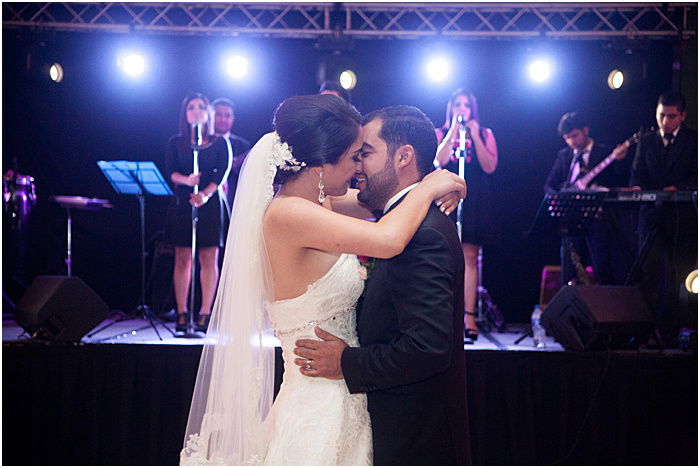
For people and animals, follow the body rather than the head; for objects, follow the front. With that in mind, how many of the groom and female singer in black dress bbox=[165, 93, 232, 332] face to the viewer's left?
1

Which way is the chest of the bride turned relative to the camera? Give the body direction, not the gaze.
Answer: to the viewer's right

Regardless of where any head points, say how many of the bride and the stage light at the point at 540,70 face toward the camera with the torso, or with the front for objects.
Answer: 1

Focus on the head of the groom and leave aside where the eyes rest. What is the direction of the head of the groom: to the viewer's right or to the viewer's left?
to the viewer's left

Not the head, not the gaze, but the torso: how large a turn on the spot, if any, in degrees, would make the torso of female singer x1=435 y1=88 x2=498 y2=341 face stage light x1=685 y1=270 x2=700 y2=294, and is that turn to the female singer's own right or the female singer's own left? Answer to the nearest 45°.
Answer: approximately 90° to the female singer's own left

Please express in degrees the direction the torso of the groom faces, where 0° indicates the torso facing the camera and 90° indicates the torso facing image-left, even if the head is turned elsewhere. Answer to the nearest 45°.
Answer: approximately 90°

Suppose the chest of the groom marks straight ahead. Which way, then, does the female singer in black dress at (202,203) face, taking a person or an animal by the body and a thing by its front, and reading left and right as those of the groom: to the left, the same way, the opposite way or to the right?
to the left
